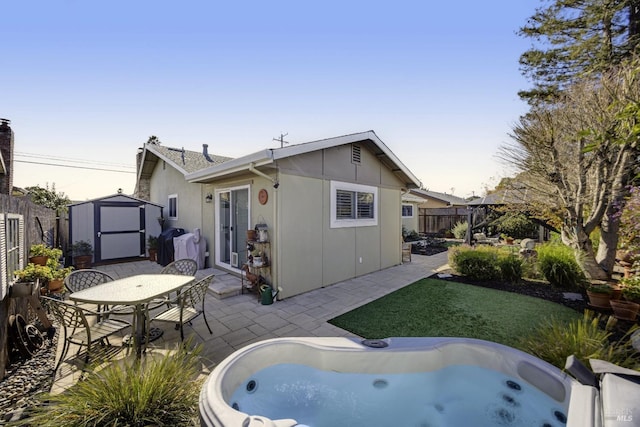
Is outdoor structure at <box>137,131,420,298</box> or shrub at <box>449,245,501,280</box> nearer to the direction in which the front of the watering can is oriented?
the shrub

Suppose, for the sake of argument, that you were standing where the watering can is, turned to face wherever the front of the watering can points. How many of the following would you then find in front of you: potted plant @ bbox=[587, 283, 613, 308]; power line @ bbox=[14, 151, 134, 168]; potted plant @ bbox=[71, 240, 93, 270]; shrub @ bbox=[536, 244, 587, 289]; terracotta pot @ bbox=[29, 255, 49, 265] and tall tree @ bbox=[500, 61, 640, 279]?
3

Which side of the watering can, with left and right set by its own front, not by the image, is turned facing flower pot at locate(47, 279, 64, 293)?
back

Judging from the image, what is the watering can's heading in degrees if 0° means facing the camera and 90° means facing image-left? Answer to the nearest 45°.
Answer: approximately 270°
